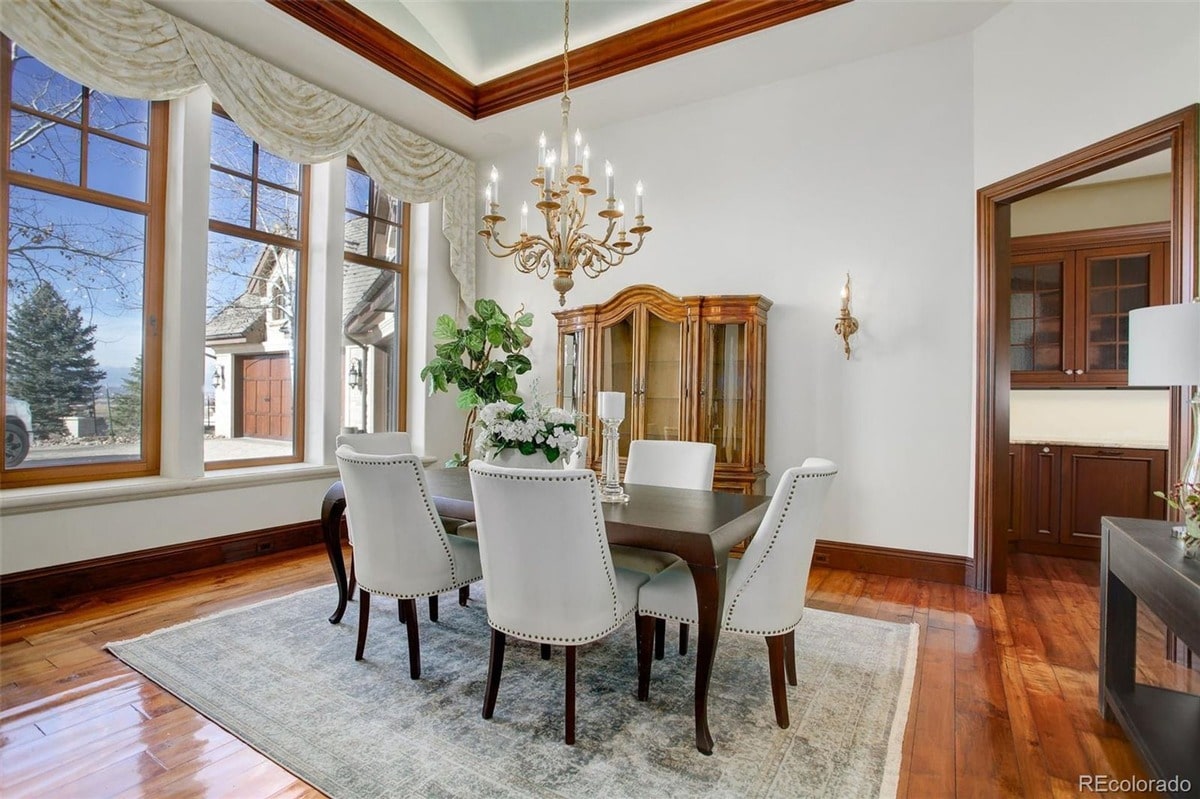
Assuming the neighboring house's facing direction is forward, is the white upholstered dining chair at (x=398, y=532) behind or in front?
in front

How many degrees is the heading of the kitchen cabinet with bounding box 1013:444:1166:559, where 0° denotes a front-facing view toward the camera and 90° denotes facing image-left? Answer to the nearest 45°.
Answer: approximately 0°

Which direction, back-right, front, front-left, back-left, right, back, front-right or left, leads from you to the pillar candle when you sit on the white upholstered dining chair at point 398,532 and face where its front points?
front-right

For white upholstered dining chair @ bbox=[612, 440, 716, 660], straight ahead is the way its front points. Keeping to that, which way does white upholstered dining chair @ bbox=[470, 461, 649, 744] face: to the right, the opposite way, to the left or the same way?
the opposite way

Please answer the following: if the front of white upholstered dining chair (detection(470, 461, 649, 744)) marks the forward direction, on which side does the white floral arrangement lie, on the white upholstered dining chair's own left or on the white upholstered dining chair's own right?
on the white upholstered dining chair's own left

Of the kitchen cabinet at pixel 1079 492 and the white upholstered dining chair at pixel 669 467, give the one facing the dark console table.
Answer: the kitchen cabinet

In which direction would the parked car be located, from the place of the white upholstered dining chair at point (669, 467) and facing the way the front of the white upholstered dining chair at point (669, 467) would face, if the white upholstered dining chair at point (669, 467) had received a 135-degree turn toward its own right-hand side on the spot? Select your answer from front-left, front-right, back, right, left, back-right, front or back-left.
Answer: left

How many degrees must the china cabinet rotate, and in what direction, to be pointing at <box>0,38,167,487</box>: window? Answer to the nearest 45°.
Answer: approximately 45° to its right

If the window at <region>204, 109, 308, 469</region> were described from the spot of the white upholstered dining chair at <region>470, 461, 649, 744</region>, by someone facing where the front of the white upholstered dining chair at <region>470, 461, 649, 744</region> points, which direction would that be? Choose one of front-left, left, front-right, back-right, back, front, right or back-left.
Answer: left

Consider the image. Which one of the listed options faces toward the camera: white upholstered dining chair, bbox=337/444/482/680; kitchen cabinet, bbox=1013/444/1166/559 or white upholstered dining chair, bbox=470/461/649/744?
the kitchen cabinet

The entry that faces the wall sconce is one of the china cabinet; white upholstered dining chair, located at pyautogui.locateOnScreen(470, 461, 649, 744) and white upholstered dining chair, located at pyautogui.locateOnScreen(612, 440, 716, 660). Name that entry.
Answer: white upholstered dining chair, located at pyautogui.locateOnScreen(470, 461, 649, 744)

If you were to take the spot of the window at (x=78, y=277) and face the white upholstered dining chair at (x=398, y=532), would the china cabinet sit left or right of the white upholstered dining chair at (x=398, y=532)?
left

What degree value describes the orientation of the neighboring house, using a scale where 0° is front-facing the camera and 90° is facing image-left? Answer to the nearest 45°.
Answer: approximately 0°

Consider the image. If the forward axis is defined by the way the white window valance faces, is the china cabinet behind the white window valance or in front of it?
in front

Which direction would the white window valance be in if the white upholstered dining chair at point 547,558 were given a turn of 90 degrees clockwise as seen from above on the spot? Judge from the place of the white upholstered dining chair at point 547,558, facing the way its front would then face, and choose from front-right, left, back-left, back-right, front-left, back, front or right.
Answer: back

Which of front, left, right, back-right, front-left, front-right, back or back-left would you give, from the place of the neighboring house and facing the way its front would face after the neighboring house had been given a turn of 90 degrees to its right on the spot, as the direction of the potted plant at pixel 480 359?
back-left

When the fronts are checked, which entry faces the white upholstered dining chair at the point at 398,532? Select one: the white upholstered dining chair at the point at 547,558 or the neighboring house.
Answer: the neighboring house
